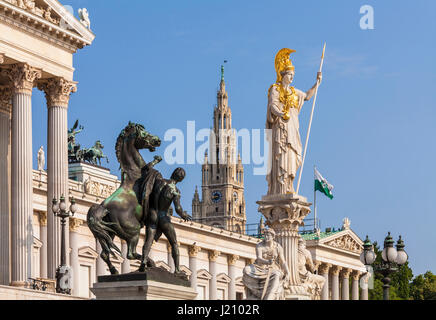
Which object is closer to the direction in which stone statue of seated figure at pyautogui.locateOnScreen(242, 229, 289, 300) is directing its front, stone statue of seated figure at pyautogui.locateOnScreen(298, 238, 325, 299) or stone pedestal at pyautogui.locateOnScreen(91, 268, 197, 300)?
the stone pedestal

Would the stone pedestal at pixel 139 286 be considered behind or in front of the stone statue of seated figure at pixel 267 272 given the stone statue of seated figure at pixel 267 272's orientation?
in front

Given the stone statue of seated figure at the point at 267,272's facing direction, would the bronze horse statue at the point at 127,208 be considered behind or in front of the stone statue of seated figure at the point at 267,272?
in front

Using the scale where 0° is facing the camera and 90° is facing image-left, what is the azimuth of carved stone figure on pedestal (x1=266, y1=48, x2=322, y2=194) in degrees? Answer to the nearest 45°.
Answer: approximately 315°

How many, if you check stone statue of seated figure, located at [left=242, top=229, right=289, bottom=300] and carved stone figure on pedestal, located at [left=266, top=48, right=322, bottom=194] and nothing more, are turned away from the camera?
0

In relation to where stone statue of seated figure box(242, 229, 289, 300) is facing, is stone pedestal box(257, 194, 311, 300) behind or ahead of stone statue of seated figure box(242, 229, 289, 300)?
behind

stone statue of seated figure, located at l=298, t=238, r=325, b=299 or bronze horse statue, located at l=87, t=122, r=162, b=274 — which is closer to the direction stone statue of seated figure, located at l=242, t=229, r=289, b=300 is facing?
the bronze horse statue

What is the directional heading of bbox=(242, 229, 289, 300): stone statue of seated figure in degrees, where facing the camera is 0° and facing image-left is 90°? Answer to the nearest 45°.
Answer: approximately 45°
